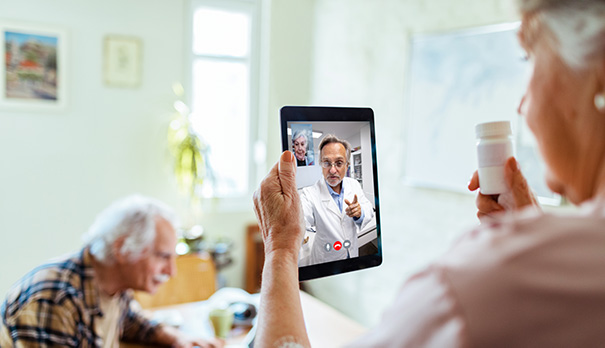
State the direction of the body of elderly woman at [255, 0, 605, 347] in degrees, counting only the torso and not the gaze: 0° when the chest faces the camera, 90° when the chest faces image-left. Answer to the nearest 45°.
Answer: approximately 135°

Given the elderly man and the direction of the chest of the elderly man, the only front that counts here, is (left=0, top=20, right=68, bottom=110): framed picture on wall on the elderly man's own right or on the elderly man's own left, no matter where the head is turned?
on the elderly man's own left

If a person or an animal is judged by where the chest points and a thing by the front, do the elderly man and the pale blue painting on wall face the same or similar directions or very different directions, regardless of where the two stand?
very different directions

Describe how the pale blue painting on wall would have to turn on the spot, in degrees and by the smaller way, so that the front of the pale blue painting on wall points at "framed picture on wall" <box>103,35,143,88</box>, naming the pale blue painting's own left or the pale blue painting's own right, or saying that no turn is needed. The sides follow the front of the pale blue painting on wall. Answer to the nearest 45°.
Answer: approximately 45° to the pale blue painting's own right

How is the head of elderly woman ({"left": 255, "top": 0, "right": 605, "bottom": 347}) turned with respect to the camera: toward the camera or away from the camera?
away from the camera

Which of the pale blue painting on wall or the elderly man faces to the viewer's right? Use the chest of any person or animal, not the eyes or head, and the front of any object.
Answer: the elderly man

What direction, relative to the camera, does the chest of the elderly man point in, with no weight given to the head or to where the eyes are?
to the viewer's right

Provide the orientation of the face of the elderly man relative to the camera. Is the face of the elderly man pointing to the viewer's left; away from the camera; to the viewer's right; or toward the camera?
to the viewer's right

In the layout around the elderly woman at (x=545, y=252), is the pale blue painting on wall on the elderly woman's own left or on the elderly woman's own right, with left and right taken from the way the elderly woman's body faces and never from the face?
on the elderly woman's own right

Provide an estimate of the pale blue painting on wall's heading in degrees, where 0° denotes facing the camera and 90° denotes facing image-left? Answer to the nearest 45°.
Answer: approximately 45°

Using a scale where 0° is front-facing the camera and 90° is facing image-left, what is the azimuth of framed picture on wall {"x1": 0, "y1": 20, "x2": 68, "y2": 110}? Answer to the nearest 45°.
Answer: approximately 315°

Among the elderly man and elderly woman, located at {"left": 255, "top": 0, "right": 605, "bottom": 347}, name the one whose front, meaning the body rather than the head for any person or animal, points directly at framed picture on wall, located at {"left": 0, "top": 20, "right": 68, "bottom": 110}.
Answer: the elderly woman

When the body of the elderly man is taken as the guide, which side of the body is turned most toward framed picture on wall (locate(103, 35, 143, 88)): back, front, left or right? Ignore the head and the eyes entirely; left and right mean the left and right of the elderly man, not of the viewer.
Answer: left

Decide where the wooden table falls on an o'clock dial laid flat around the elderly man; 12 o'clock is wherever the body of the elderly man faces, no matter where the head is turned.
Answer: The wooden table is roughly at 12 o'clock from the elderly man.
